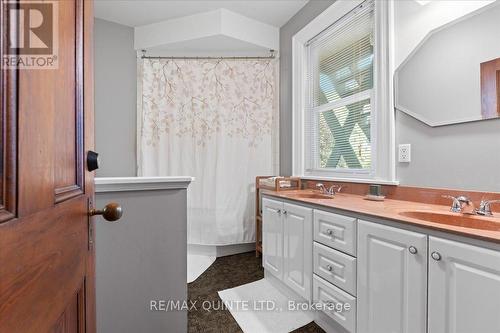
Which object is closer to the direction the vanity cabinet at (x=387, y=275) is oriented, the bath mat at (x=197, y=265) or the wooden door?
the wooden door

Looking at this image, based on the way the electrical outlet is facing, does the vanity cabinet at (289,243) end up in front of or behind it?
in front

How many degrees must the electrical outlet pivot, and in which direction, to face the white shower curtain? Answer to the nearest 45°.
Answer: approximately 45° to its right

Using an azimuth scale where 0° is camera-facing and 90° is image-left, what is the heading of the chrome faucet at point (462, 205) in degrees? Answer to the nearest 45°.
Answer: approximately 45°

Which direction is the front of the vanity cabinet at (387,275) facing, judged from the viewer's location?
facing the viewer and to the left of the viewer

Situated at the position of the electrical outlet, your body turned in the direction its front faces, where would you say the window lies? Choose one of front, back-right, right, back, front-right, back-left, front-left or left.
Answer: right

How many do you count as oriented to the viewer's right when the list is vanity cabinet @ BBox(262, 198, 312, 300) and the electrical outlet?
0

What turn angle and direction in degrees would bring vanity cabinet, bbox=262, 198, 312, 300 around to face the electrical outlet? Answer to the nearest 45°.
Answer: approximately 135° to its left

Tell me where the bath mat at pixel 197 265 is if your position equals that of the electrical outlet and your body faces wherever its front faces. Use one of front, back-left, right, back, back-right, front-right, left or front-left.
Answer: front-right
